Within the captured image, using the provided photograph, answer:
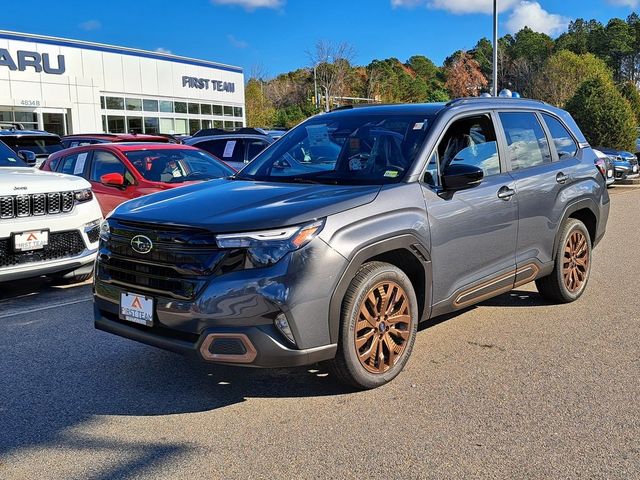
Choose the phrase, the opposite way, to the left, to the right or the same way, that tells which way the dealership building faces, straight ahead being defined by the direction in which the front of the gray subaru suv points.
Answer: to the left

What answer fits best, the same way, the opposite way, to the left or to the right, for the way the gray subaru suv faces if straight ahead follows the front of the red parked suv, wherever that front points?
to the right

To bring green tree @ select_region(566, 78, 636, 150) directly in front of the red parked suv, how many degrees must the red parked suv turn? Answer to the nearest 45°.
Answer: approximately 90° to its left

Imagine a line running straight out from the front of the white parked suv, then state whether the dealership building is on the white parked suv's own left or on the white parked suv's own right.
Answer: on the white parked suv's own left

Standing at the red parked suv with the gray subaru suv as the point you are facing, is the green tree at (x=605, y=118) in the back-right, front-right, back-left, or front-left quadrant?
back-left

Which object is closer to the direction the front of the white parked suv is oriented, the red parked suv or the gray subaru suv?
the gray subaru suv

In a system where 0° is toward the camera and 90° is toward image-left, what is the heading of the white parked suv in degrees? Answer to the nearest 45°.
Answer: approximately 315°

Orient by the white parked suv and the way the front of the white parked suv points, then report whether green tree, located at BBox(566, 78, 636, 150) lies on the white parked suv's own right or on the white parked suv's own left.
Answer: on the white parked suv's own left

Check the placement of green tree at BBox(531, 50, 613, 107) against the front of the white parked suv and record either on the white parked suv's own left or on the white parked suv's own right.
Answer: on the white parked suv's own left
